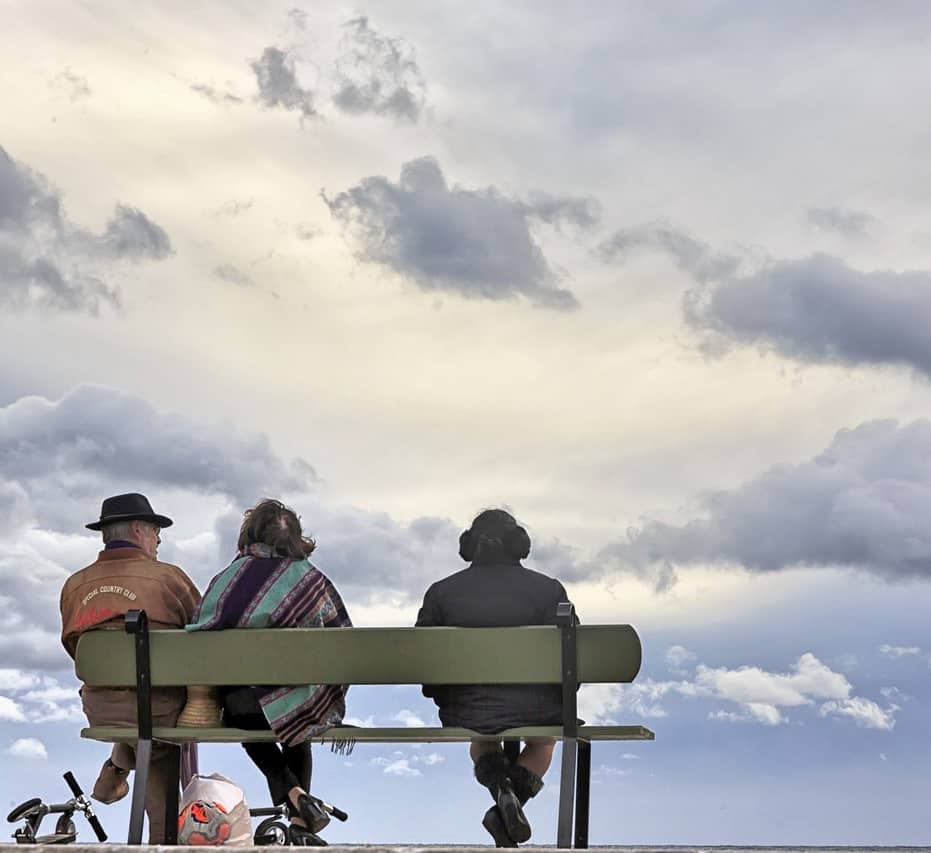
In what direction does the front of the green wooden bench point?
away from the camera

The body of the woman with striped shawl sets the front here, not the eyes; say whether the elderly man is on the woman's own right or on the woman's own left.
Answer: on the woman's own left

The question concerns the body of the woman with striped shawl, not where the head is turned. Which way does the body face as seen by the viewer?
away from the camera

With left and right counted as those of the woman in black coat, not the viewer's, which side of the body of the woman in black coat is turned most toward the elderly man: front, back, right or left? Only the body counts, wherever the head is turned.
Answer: left

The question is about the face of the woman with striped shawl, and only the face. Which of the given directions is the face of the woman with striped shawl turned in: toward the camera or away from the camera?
away from the camera

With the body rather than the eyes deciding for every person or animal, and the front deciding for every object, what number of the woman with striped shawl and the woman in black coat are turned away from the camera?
2

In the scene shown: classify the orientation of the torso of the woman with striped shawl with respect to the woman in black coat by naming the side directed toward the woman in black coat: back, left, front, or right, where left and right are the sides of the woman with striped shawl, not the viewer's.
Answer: right

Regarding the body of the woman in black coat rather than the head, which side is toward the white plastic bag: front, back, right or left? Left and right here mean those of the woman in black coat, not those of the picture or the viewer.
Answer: left

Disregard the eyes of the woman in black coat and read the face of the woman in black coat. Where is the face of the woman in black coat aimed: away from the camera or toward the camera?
away from the camera

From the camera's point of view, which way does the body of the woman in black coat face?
away from the camera

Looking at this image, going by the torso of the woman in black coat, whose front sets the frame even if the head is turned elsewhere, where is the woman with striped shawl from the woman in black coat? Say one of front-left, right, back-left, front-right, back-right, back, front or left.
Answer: left
